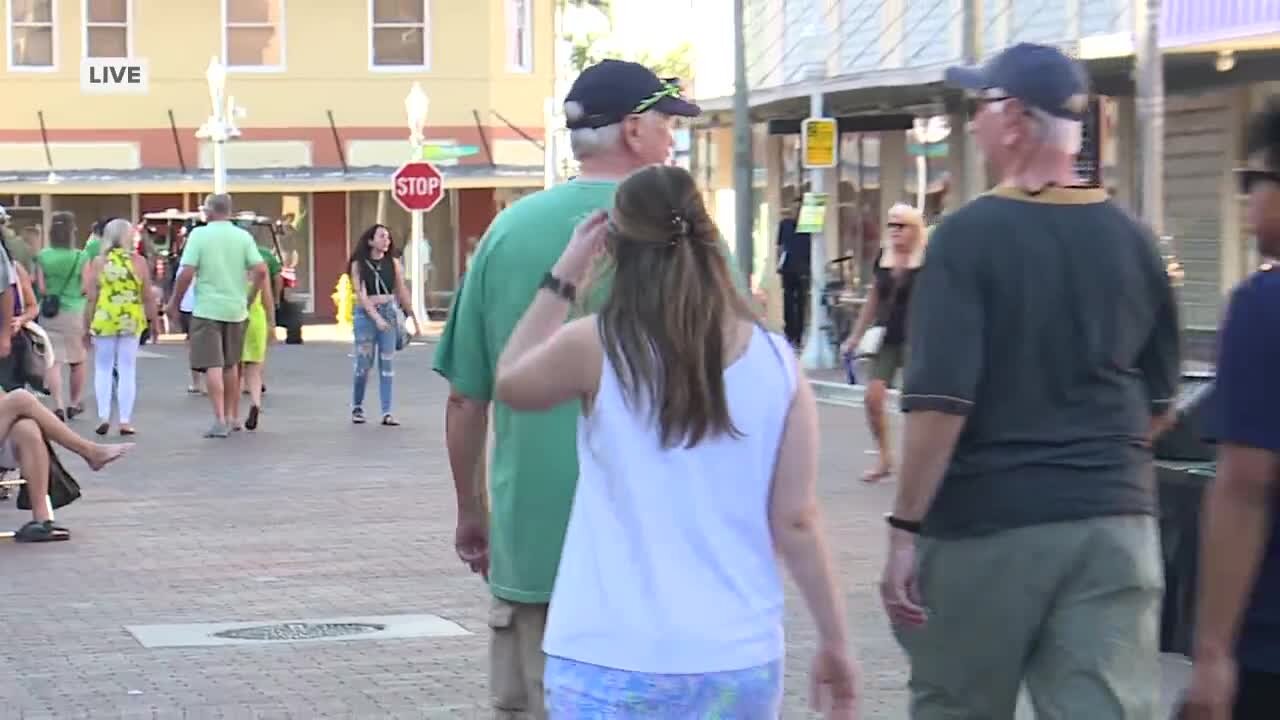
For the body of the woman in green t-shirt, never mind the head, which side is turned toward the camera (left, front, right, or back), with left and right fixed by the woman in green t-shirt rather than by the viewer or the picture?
back

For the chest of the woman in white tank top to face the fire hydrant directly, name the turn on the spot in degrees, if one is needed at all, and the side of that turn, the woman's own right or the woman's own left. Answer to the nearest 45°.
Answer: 0° — they already face it

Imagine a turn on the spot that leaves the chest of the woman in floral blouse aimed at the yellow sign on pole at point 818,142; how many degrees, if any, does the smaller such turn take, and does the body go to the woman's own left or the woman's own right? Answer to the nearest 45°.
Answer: approximately 45° to the woman's own right

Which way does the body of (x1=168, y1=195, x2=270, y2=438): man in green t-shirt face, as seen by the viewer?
away from the camera

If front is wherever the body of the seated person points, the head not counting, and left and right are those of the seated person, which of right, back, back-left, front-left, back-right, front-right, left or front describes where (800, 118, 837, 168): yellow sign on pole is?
front-left

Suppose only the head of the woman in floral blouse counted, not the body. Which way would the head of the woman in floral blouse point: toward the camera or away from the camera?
away from the camera

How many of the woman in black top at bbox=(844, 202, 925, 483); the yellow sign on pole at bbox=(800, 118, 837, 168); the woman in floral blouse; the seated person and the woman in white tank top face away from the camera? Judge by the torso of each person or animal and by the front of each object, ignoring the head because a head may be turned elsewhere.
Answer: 2

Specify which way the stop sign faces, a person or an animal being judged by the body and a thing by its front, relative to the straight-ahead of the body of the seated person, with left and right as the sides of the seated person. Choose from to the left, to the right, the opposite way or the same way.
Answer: to the right

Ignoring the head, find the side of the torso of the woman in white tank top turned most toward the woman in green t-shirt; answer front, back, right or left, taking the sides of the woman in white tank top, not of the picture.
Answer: front

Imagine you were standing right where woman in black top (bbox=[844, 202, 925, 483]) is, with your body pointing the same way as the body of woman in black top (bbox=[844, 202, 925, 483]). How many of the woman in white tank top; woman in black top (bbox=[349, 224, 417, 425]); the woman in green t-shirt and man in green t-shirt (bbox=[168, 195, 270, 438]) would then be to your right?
3

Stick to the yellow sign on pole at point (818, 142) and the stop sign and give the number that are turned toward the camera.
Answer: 2

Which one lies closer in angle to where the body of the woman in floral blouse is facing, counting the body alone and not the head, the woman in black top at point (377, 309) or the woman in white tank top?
the woman in black top

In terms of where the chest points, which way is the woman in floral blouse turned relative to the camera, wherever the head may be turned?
away from the camera

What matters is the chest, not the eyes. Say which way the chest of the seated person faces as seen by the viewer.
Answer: to the viewer's right

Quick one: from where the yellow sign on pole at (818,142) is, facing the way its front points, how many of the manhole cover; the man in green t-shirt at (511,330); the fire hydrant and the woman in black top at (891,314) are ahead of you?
3

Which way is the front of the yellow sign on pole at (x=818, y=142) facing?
toward the camera

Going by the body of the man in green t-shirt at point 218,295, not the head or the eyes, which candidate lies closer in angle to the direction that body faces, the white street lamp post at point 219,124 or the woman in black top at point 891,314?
the white street lamp post
